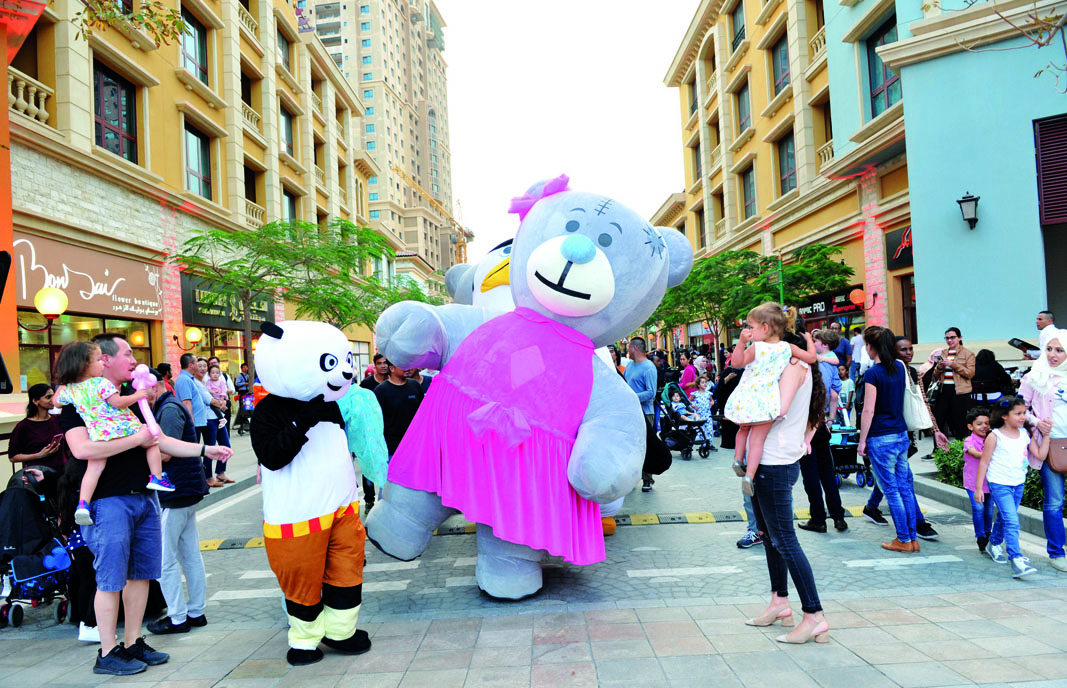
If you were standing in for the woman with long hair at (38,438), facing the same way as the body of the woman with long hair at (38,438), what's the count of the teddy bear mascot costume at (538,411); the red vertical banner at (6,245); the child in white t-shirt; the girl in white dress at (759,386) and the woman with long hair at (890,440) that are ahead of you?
4

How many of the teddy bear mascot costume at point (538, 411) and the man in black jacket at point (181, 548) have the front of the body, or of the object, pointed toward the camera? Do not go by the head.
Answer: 1

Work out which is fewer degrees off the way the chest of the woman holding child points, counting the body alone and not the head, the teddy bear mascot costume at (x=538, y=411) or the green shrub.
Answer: the teddy bear mascot costume

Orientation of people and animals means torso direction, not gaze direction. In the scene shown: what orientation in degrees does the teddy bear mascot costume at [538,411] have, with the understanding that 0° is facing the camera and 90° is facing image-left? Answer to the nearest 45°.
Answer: approximately 0°

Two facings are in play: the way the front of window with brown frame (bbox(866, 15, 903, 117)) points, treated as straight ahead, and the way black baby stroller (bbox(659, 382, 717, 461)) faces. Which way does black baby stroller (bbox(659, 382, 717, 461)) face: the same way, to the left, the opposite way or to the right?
to the left
